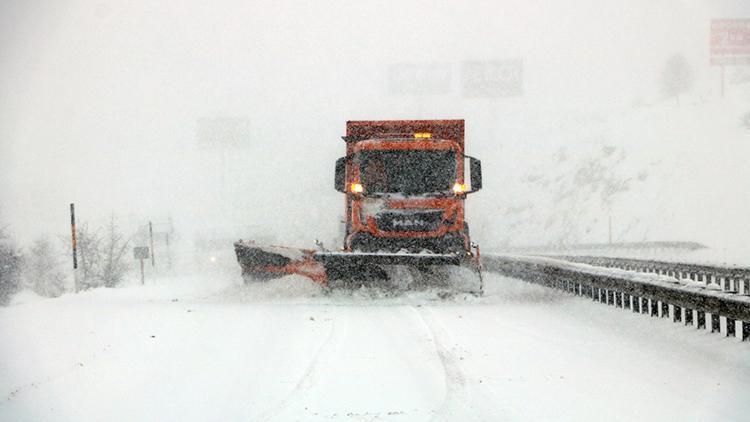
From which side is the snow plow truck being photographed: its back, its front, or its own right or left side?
front

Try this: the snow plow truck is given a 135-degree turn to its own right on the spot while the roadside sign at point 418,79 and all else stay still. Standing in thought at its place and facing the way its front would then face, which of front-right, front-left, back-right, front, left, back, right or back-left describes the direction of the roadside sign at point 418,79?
front-right

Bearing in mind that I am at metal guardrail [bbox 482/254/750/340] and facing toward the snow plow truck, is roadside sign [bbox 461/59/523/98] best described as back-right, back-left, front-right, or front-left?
front-right

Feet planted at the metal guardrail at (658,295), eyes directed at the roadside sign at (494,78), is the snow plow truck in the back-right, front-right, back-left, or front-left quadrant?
front-left

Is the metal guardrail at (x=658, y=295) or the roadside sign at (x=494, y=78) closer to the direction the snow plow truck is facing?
the metal guardrail
